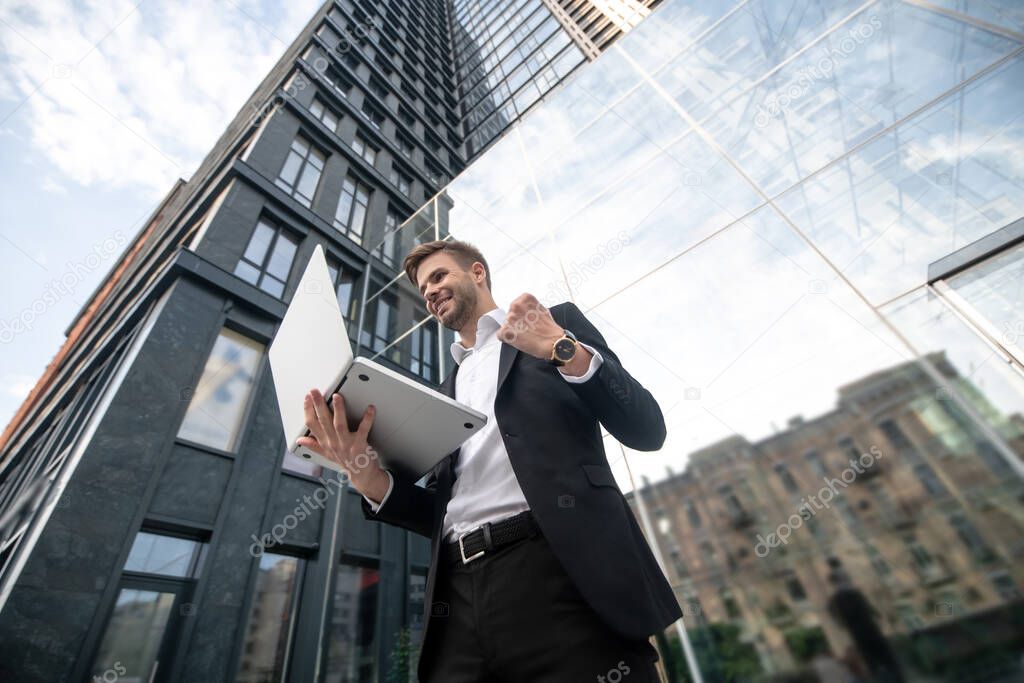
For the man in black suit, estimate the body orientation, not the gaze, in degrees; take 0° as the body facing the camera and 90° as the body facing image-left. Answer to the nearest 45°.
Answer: approximately 45°

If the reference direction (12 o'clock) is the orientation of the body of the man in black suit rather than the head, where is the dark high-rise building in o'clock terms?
The dark high-rise building is roughly at 3 o'clock from the man in black suit.

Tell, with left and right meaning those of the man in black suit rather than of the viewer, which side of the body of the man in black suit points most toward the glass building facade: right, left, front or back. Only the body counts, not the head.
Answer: back
